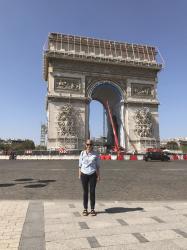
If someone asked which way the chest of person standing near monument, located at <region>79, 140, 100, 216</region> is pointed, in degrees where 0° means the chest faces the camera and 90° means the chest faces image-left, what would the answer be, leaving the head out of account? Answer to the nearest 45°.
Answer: approximately 0°

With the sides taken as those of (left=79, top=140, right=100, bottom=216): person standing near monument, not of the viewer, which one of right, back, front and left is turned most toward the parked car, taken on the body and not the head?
back
